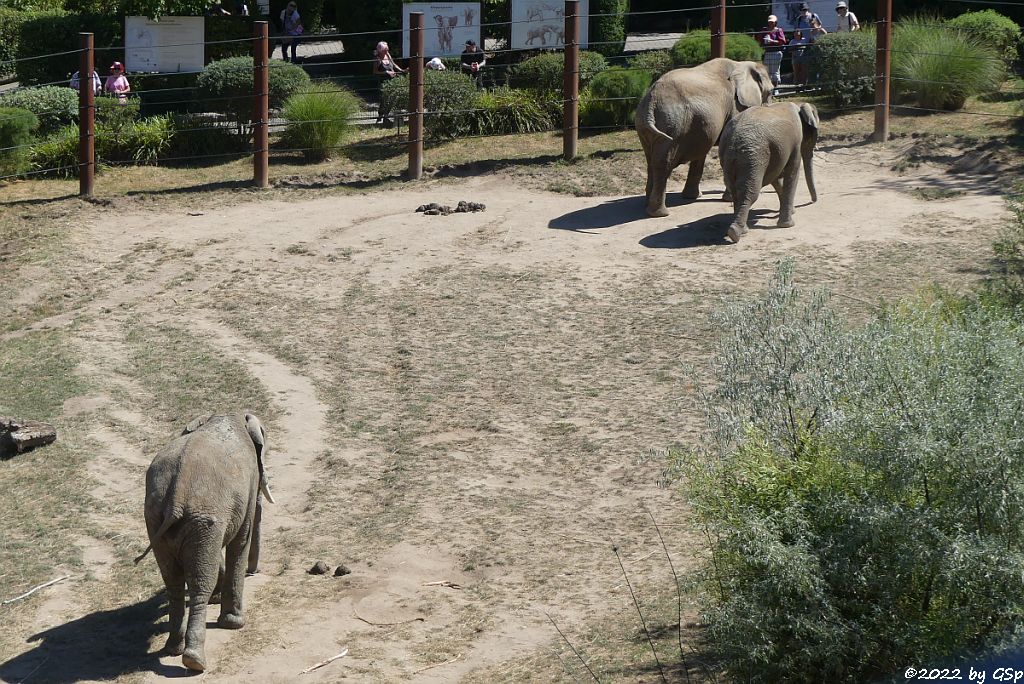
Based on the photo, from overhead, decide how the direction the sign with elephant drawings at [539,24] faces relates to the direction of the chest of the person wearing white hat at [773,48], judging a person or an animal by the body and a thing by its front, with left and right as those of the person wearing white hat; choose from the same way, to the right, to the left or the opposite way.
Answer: the same way

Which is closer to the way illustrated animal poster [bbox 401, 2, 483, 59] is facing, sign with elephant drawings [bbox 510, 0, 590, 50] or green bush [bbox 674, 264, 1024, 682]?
the green bush

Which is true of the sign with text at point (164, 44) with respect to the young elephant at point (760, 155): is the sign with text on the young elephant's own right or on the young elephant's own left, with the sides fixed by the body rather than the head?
on the young elephant's own left

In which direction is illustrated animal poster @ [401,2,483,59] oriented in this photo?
toward the camera

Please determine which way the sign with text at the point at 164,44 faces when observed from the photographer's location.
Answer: facing the viewer

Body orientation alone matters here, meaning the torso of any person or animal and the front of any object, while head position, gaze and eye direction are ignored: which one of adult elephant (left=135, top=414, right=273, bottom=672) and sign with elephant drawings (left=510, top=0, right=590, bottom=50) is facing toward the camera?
the sign with elephant drawings

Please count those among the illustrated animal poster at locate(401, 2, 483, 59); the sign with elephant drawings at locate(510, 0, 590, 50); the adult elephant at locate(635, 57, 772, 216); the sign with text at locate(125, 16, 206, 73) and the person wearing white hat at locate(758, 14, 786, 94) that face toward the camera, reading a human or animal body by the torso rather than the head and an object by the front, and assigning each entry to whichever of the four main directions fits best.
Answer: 4

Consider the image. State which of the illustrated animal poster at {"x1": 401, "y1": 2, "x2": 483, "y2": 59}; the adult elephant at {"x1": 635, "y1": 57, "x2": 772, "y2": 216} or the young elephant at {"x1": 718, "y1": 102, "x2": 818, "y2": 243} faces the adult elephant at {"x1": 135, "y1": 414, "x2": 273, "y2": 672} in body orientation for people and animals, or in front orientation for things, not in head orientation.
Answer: the illustrated animal poster

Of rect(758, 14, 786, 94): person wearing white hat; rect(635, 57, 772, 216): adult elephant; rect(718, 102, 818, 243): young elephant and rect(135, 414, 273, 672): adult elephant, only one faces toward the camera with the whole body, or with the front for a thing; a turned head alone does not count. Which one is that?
the person wearing white hat

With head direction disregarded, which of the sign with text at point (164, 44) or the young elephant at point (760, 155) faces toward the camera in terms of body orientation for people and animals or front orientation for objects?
the sign with text

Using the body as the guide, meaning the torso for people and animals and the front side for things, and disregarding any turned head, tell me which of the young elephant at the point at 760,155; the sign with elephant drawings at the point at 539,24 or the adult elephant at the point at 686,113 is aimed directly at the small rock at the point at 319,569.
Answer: the sign with elephant drawings

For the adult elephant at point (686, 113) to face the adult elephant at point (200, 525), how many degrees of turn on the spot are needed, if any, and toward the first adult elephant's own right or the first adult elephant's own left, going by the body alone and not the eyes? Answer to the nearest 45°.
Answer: approximately 135° to the first adult elephant's own right

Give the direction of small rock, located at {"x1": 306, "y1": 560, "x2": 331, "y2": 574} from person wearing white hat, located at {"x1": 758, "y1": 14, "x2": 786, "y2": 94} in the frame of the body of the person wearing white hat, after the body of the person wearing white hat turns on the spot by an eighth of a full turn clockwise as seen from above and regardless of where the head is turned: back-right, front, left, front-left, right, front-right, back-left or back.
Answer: front-left

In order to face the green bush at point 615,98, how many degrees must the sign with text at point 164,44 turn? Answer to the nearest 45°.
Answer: approximately 90° to its left

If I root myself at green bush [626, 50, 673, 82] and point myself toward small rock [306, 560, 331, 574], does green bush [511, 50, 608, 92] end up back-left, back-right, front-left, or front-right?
front-right

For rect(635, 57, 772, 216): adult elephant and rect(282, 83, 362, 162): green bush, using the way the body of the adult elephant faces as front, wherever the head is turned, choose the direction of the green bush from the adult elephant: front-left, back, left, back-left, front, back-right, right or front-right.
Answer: left

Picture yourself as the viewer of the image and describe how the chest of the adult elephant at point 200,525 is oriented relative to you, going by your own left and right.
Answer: facing away from the viewer and to the right of the viewer
